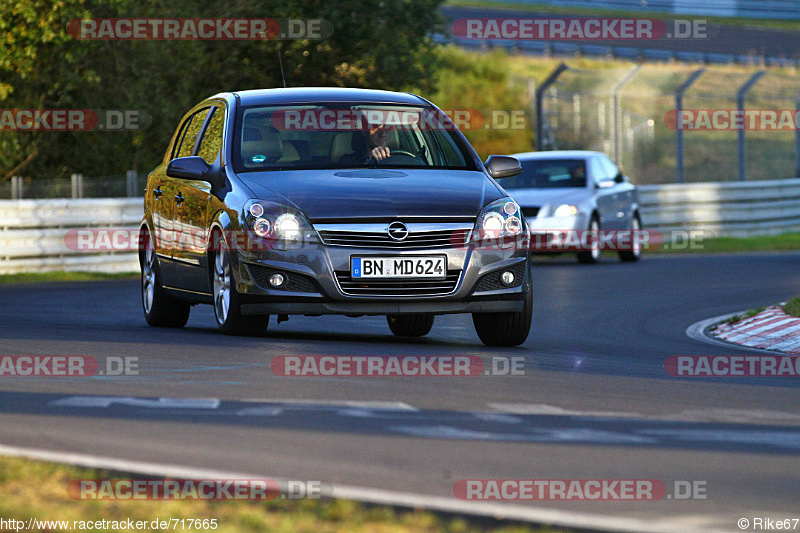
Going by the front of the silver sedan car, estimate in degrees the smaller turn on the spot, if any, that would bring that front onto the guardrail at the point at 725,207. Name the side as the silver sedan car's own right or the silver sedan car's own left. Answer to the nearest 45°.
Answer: approximately 180°

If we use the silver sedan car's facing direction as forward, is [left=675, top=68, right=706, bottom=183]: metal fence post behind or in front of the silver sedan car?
behind

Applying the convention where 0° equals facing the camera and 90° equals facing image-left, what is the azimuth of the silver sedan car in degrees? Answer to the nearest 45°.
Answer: approximately 45°

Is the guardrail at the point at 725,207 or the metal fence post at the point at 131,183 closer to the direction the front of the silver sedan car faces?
the metal fence post

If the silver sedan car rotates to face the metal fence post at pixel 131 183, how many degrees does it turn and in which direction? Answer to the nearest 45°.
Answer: approximately 45° to its right

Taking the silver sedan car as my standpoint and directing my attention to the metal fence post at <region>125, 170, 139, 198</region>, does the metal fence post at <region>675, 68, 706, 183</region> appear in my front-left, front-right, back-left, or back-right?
back-right
